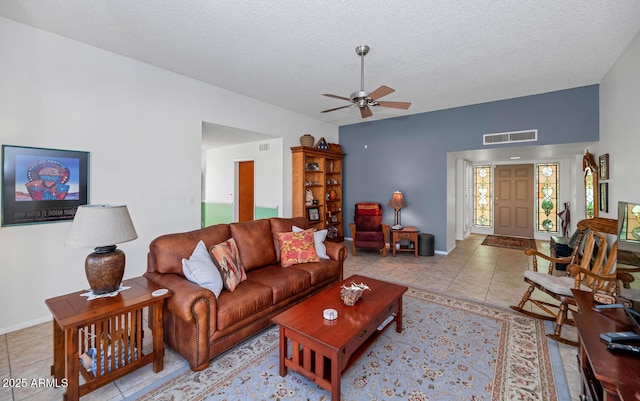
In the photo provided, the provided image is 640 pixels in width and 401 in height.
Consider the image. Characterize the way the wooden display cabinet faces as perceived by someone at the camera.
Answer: facing the viewer and to the right of the viewer

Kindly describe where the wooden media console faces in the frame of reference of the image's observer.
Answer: facing to the left of the viewer

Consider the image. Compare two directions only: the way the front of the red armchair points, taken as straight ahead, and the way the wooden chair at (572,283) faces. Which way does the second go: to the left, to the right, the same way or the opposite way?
to the right

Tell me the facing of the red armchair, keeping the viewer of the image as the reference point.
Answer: facing the viewer

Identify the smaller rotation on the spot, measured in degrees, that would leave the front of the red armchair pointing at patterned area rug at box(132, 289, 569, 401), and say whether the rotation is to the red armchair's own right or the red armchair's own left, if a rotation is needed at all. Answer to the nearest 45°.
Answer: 0° — it already faces it

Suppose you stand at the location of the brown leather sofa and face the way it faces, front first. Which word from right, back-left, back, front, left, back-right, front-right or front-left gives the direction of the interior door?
back-left

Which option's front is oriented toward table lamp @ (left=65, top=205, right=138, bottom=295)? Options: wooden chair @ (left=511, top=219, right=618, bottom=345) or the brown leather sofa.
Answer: the wooden chair

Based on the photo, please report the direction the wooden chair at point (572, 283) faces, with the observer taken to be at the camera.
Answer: facing the viewer and to the left of the viewer

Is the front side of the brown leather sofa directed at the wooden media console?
yes

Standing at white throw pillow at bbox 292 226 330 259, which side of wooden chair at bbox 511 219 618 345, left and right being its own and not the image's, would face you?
front

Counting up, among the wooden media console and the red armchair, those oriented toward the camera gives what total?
1

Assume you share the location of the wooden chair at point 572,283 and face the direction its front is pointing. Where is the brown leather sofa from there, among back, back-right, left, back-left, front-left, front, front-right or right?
front

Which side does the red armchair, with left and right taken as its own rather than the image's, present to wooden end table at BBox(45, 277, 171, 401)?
front
